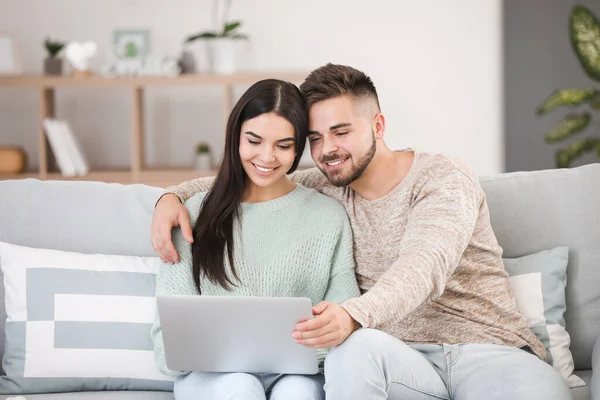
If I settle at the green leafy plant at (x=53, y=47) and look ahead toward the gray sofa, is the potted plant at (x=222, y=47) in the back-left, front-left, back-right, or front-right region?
front-left

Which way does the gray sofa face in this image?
toward the camera

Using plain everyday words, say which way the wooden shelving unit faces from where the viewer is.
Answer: facing the viewer

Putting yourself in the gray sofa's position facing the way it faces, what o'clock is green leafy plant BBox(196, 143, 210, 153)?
The green leafy plant is roughly at 5 o'clock from the gray sofa.

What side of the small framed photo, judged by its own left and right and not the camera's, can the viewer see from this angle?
front

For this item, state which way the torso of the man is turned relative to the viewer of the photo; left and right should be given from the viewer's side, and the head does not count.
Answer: facing the viewer and to the left of the viewer

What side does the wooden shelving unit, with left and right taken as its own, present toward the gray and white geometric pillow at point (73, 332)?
front

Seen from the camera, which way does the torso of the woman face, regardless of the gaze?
toward the camera

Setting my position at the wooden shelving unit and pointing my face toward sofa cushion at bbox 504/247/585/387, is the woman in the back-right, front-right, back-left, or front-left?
front-right

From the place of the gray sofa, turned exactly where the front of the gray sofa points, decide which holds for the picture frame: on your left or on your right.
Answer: on your right
